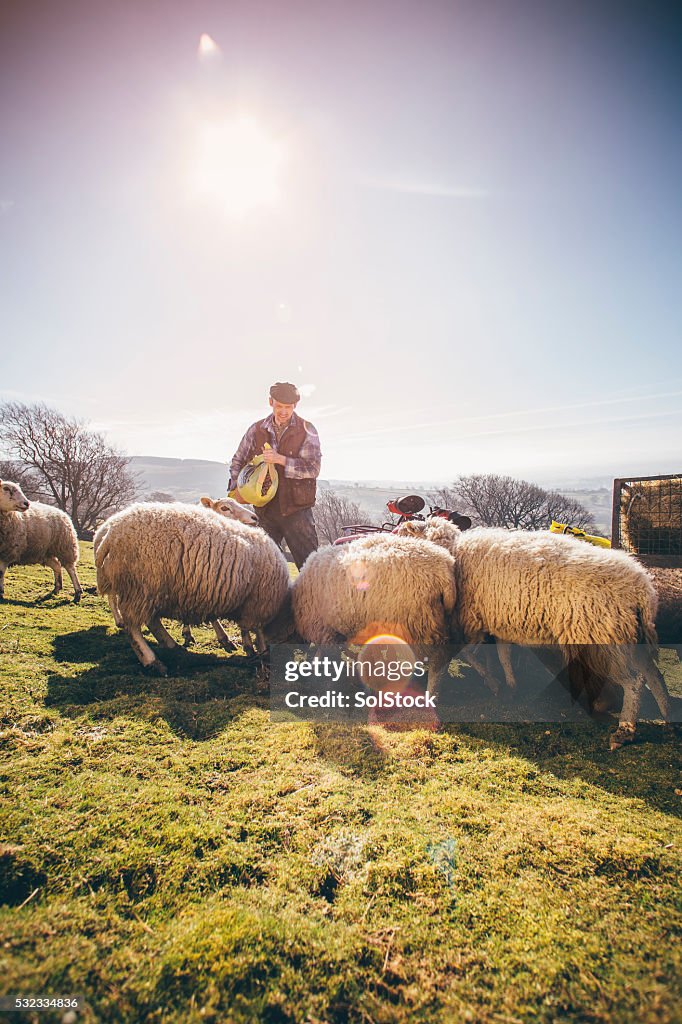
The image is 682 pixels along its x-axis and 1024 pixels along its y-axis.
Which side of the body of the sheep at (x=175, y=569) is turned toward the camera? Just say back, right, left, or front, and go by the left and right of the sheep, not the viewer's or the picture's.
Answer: right

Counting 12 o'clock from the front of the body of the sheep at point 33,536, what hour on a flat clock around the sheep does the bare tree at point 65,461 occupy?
The bare tree is roughly at 3 o'clock from the sheep.

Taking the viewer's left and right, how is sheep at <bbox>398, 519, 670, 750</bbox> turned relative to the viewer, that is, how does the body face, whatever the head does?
facing away from the viewer and to the left of the viewer

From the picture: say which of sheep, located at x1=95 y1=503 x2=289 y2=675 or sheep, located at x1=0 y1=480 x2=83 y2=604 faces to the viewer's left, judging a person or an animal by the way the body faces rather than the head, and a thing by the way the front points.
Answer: sheep, located at x1=0 y1=480 x2=83 y2=604

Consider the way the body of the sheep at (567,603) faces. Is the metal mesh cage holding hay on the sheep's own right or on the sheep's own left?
on the sheep's own right

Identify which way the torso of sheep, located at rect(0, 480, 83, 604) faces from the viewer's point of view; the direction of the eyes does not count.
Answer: to the viewer's left

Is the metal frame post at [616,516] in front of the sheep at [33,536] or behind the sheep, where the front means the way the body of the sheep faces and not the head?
behind
